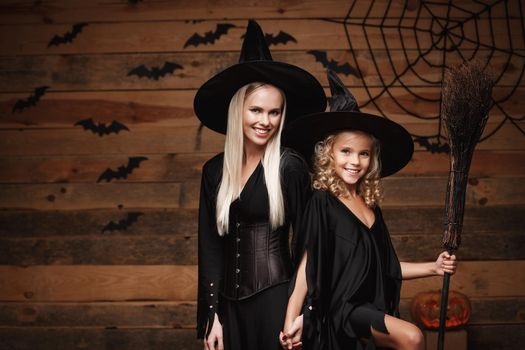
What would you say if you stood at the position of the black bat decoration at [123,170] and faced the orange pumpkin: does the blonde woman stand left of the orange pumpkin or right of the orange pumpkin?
right

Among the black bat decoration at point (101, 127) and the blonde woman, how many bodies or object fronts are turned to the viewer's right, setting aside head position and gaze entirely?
0

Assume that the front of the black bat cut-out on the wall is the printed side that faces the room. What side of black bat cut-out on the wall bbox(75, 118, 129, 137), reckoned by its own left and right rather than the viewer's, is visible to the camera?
front

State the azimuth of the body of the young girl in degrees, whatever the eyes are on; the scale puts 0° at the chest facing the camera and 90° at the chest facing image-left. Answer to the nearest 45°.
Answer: approximately 315°

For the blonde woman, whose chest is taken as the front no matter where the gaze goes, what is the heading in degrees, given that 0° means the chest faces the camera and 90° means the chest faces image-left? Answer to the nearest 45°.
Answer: approximately 45°

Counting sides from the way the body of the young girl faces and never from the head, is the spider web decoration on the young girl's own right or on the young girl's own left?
on the young girl's own left

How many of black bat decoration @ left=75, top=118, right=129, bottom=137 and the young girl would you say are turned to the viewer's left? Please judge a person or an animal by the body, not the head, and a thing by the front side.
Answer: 0

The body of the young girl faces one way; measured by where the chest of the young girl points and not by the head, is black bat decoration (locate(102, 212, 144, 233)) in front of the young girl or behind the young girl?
behind

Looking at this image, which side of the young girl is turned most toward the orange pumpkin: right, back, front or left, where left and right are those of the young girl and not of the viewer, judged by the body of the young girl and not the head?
left
